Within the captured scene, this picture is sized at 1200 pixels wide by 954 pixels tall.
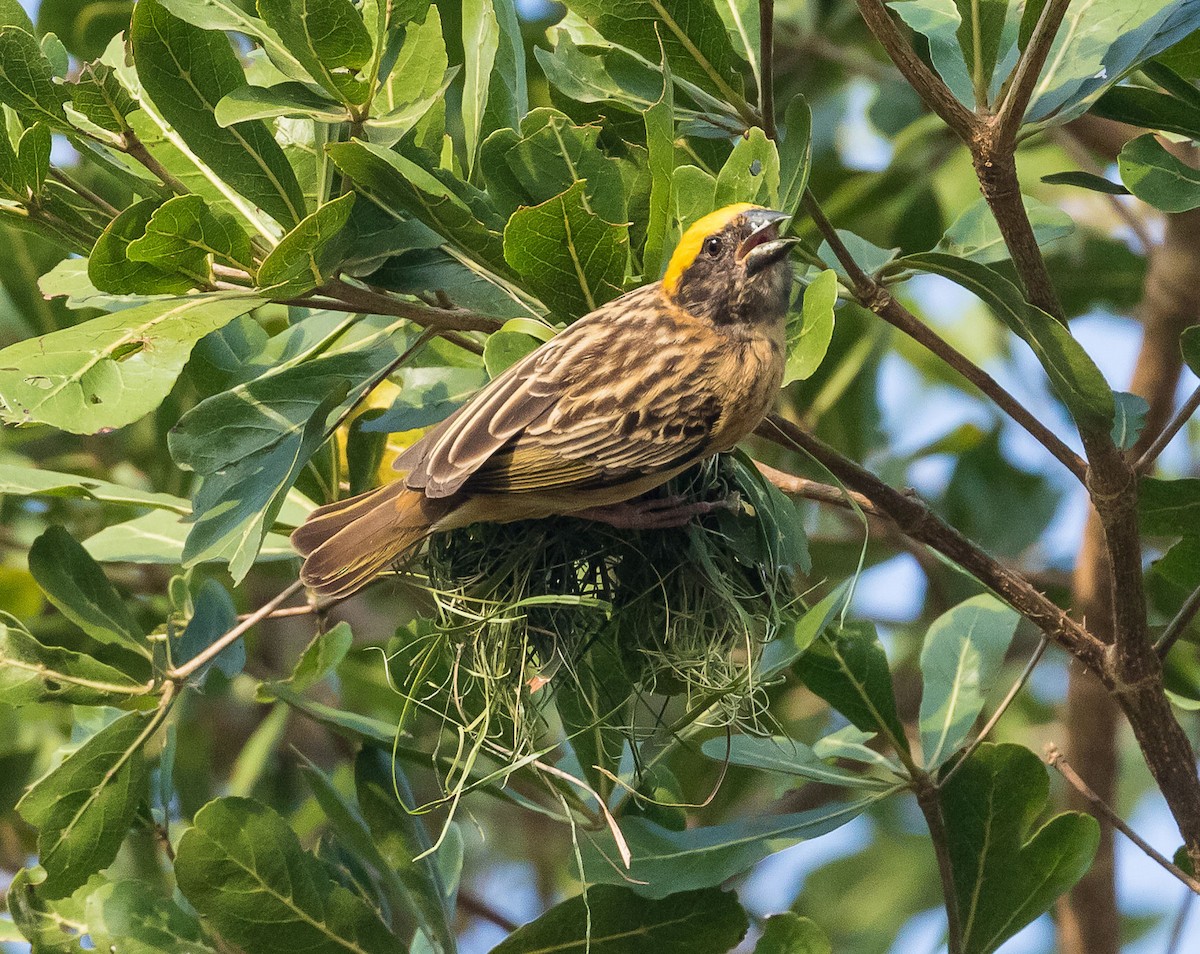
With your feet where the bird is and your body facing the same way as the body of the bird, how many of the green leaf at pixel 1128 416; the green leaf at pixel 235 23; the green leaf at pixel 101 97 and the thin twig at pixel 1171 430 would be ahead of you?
2

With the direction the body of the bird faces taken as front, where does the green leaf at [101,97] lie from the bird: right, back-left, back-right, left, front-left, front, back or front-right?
back

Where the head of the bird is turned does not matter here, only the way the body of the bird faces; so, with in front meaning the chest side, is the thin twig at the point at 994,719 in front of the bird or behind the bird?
in front

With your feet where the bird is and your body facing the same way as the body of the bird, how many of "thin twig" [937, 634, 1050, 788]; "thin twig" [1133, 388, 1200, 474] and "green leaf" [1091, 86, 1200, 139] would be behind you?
0

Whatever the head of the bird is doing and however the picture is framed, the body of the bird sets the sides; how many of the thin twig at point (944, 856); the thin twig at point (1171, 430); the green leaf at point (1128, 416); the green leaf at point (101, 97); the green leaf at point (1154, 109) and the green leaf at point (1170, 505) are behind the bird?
1

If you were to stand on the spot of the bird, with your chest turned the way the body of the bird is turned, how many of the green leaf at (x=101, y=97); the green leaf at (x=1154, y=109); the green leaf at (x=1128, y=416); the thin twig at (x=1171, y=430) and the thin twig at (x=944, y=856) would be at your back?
1

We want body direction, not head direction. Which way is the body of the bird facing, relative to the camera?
to the viewer's right

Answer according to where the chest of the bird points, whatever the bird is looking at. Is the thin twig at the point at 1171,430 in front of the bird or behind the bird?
in front

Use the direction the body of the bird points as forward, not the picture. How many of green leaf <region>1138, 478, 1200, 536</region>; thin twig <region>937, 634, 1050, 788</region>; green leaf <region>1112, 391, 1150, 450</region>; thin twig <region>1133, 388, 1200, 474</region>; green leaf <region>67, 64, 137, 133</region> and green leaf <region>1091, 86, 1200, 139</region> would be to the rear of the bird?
1
